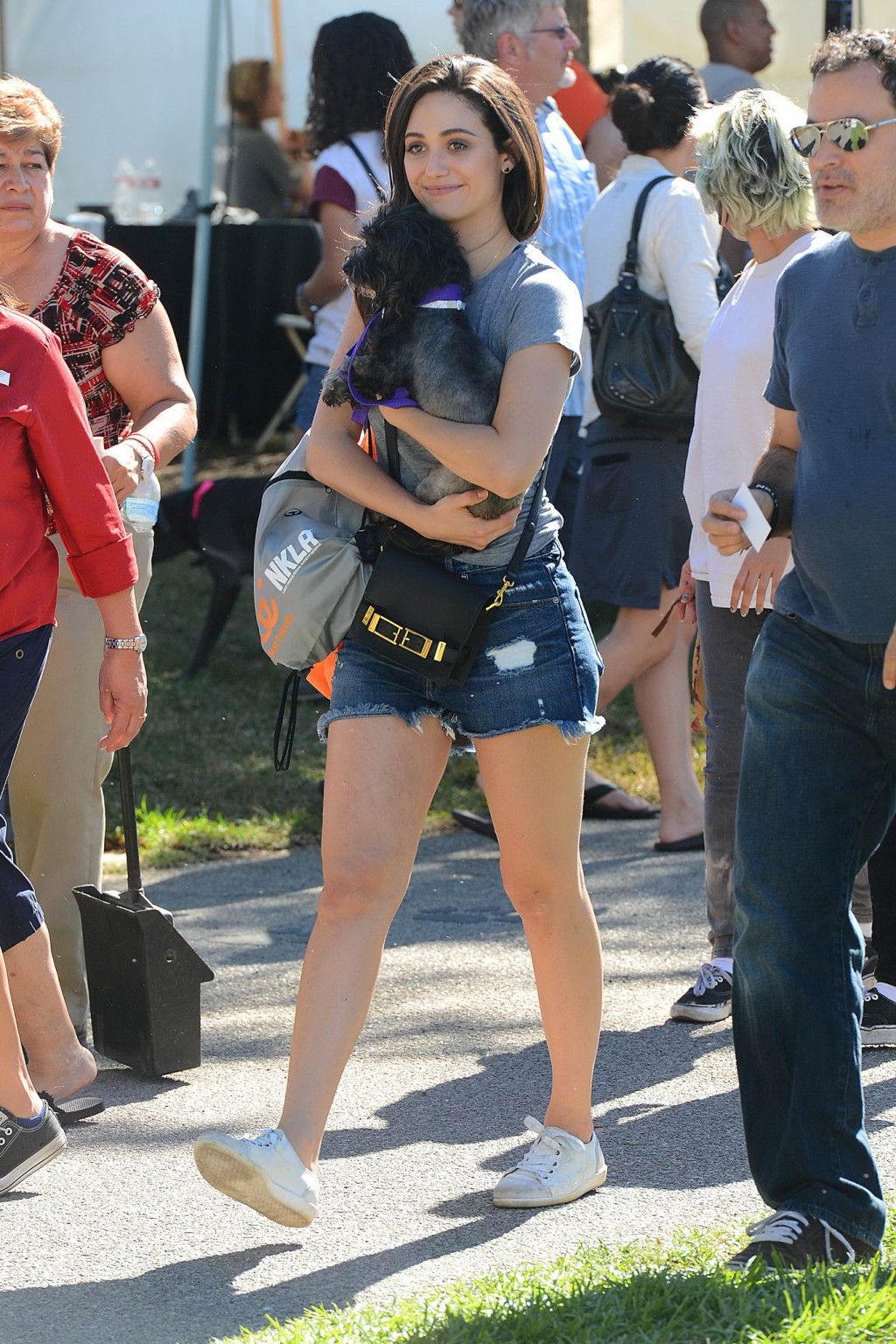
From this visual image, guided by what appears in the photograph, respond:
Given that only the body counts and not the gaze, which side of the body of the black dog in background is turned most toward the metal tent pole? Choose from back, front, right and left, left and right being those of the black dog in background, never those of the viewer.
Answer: right

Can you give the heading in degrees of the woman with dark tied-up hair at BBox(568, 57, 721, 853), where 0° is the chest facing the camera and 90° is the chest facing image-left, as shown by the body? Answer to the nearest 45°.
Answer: approximately 225°

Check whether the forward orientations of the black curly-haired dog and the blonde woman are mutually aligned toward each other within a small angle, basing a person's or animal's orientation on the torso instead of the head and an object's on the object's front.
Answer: no

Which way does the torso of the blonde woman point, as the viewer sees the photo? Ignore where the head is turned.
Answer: to the viewer's left

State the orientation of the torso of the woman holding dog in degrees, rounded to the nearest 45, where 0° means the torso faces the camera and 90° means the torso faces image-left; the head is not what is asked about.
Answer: approximately 45°

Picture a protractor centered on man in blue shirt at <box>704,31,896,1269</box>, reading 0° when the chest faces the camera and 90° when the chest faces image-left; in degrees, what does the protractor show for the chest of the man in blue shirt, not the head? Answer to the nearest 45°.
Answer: approximately 45°

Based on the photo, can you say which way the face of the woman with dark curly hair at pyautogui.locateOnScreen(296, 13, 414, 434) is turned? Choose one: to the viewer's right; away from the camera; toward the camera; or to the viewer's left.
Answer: away from the camera

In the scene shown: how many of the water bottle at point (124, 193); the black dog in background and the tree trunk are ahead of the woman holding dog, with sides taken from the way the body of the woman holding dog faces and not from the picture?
0

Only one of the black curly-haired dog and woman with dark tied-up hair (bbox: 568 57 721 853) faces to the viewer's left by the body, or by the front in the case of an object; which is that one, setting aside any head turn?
the black curly-haired dog

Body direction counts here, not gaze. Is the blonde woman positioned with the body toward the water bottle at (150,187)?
no

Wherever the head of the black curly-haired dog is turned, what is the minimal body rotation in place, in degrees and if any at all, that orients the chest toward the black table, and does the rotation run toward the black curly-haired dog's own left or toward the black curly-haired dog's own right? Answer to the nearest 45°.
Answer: approximately 90° to the black curly-haired dog's own right

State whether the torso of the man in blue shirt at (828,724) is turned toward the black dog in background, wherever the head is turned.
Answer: no

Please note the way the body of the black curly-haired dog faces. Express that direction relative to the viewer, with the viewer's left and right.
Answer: facing to the left of the viewer

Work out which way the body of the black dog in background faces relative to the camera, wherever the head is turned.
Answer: to the viewer's left

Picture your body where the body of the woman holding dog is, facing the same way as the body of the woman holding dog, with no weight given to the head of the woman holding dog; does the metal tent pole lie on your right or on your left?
on your right
